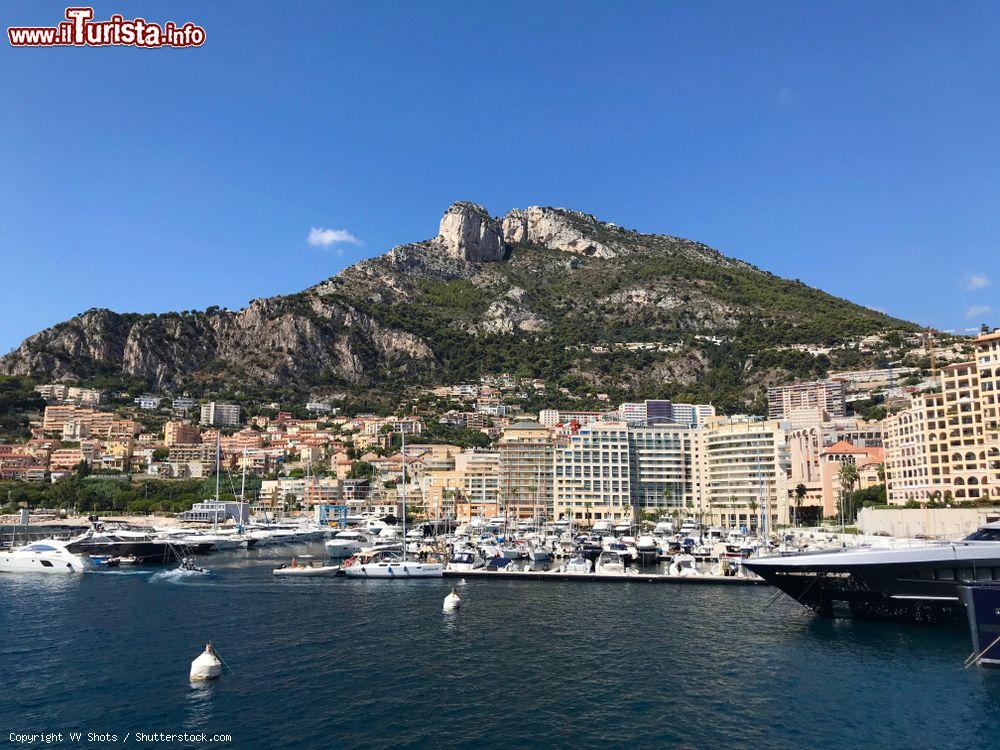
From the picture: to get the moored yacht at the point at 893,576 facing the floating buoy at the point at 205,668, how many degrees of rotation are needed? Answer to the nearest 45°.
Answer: approximately 45° to its left

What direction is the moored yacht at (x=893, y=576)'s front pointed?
to the viewer's left
